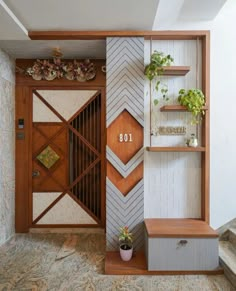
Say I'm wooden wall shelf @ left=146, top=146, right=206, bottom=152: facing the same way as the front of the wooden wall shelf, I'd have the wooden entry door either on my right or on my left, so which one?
on my right

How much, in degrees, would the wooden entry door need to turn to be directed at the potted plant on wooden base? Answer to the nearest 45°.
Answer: approximately 45° to its left

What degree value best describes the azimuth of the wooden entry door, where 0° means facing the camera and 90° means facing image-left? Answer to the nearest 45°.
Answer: approximately 0°

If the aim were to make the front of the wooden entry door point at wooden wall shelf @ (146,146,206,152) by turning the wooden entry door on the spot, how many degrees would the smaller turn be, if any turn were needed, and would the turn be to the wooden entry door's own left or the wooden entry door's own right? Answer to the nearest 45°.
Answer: approximately 45° to the wooden entry door's own left

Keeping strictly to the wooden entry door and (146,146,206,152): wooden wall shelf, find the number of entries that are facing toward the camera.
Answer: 2

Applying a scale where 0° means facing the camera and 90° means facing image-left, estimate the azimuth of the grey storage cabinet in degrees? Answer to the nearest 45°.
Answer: approximately 0°

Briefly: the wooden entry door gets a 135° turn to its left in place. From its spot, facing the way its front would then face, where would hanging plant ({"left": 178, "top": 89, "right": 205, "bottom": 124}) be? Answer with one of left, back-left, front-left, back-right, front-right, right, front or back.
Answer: right

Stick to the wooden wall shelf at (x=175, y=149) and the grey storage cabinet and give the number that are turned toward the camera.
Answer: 2
